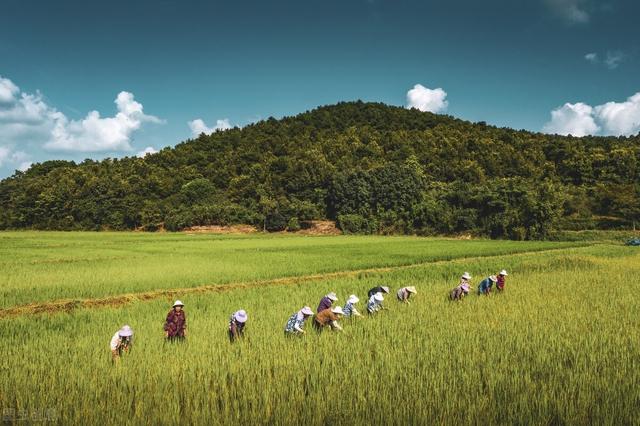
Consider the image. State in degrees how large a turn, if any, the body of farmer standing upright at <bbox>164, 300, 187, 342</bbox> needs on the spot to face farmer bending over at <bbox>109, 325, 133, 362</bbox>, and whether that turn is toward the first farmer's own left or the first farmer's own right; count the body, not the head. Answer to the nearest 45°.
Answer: approximately 45° to the first farmer's own right

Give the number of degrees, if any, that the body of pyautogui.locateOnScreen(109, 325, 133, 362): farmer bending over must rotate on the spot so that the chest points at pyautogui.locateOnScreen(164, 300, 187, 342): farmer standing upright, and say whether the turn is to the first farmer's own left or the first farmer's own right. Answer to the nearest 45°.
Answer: approximately 90° to the first farmer's own left

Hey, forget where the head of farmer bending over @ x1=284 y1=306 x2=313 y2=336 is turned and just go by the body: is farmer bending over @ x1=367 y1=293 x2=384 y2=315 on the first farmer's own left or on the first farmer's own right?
on the first farmer's own left

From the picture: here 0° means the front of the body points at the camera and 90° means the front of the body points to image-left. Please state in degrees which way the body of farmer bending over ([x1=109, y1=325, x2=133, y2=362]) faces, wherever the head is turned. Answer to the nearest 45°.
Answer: approximately 315°
